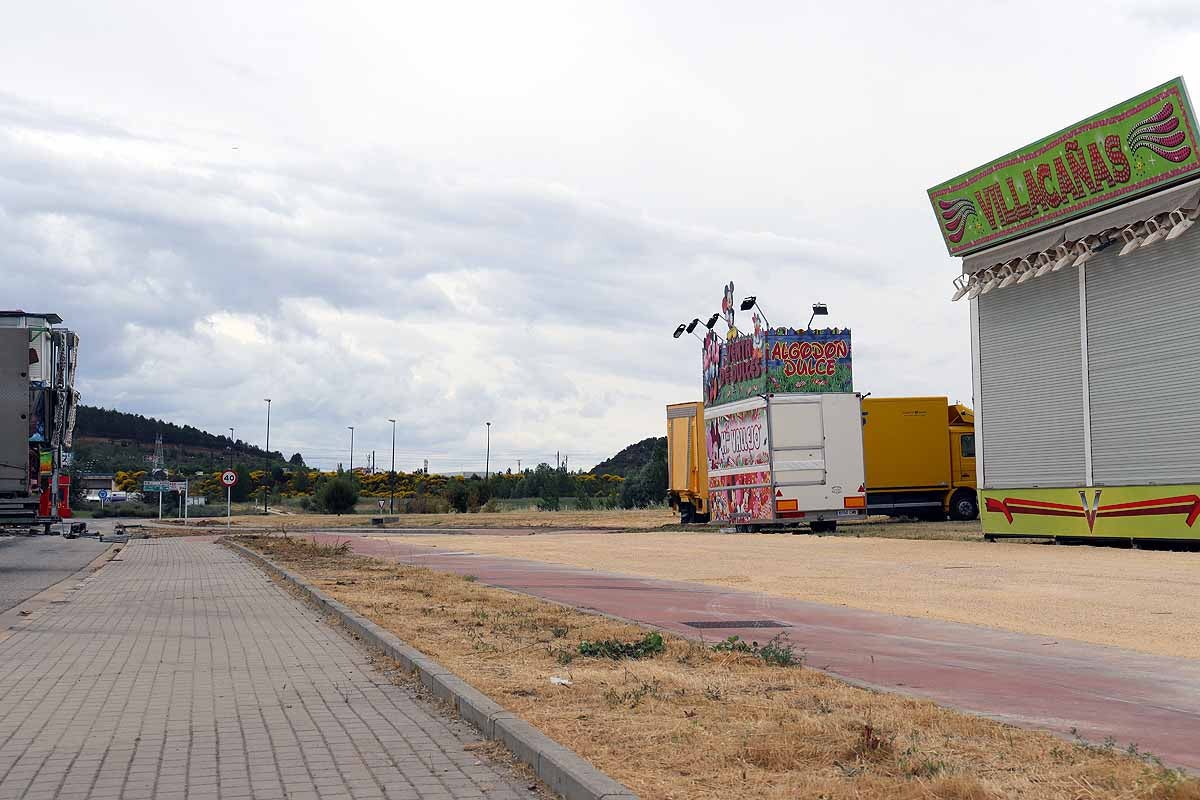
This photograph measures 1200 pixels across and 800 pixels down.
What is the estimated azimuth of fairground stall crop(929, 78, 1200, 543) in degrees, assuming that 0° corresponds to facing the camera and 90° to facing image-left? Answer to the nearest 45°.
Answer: approximately 45°

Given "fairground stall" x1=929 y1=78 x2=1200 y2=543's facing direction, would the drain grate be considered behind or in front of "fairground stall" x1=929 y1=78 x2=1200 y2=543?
in front

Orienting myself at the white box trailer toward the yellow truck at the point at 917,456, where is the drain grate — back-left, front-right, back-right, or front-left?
back-right

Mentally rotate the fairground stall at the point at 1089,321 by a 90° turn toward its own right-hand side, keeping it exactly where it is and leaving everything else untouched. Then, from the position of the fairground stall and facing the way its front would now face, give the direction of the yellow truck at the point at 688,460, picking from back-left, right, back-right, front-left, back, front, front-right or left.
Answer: front

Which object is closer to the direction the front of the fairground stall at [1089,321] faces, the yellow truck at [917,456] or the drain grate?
the drain grate

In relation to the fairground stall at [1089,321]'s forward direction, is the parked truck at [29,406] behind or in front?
in front

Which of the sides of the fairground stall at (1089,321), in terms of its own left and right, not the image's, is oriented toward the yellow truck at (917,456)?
right

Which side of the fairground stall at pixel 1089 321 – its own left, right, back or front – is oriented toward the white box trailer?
right

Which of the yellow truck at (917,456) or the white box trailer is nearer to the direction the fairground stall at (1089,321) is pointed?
the white box trailer
